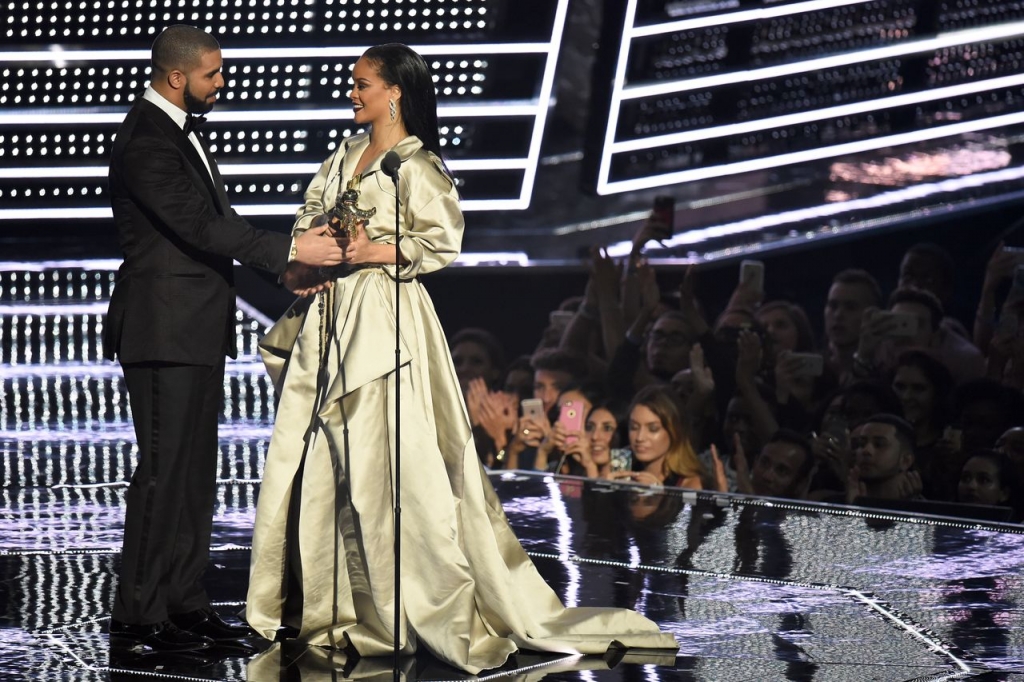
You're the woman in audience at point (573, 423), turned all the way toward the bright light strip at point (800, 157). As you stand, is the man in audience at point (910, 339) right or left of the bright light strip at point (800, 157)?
right

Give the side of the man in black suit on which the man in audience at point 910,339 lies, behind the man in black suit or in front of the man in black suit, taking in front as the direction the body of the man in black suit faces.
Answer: in front

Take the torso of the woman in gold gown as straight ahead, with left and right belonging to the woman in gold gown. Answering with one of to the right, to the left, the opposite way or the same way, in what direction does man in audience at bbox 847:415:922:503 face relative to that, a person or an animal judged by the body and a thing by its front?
the same way

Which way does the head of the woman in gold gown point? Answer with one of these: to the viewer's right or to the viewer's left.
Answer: to the viewer's left

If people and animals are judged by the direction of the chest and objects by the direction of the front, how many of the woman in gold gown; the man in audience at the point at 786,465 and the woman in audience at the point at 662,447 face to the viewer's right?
0

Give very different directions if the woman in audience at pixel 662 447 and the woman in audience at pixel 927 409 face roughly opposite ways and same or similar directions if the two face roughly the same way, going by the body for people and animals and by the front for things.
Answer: same or similar directions

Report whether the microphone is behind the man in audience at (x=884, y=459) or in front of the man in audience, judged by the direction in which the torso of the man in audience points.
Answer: in front

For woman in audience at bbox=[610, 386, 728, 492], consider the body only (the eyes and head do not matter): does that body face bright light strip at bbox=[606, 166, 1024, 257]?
no

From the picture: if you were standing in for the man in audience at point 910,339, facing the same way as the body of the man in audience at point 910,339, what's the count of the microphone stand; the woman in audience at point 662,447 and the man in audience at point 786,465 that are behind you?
0

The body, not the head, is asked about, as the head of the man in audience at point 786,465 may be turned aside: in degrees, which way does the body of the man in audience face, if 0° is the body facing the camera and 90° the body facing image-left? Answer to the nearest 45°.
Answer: approximately 45°

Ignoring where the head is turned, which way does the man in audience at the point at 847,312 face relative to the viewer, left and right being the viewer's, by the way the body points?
facing the viewer and to the left of the viewer

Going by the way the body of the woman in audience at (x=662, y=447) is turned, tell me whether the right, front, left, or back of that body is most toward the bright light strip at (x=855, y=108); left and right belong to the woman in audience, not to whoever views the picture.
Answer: back

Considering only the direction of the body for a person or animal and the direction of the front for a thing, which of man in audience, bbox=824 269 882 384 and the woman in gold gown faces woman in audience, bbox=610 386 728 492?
the man in audience

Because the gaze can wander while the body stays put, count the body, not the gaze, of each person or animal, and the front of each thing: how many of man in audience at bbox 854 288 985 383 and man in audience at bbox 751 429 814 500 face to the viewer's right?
0

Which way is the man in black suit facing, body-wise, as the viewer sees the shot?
to the viewer's right

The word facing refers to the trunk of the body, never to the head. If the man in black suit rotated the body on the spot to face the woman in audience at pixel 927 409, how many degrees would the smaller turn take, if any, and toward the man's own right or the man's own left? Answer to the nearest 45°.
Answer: approximately 45° to the man's own left

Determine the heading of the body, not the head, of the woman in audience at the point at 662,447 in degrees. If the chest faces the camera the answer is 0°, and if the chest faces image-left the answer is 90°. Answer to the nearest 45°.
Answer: approximately 45°

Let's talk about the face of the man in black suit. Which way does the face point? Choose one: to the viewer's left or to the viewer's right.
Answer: to the viewer's right

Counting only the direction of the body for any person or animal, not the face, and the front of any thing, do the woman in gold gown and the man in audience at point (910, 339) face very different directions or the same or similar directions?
same or similar directions

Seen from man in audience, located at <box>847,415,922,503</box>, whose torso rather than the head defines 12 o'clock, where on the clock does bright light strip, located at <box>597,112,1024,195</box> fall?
The bright light strip is roughly at 4 o'clock from the man in audience.

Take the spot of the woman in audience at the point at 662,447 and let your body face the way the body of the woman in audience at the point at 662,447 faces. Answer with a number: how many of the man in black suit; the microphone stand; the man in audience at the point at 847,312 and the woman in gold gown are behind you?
1
